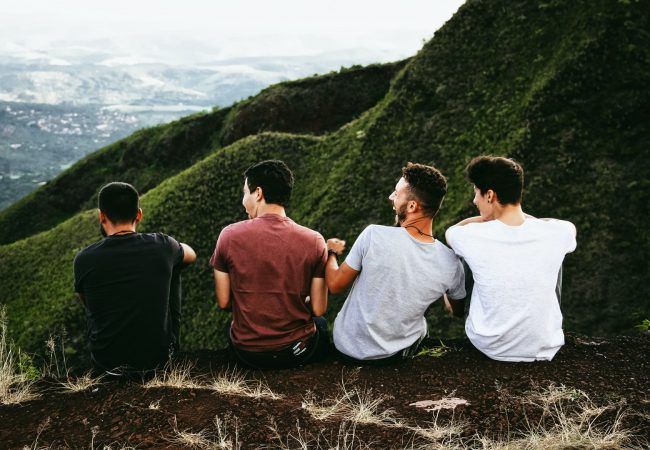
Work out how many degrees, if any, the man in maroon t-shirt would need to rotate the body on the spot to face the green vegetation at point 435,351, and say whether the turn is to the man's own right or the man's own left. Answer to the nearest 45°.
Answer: approximately 90° to the man's own right

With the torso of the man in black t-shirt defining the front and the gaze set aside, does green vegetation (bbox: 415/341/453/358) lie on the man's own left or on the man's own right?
on the man's own right

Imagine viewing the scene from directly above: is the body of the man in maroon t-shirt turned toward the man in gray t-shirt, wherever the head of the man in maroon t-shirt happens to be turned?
no

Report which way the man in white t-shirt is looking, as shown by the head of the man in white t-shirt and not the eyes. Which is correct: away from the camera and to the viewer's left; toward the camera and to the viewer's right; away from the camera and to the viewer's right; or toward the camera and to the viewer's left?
away from the camera and to the viewer's left

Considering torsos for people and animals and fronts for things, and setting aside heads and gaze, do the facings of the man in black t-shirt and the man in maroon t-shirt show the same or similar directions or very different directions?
same or similar directions

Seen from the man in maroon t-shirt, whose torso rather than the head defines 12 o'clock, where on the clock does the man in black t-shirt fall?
The man in black t-shirt is roughly at 9 o'clock from the man in maroon t-shirt.

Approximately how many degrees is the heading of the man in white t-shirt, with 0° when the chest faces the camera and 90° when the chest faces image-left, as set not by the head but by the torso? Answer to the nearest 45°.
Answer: approximately 180°

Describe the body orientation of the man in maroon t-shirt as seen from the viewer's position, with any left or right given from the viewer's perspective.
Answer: facing away from the viewer

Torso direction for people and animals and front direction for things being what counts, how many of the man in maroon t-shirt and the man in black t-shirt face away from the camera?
2

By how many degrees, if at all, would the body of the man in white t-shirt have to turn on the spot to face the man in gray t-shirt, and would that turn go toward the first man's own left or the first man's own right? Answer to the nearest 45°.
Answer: approximately 90° to the first man's own left

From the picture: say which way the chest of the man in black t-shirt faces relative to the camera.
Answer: away from the camera

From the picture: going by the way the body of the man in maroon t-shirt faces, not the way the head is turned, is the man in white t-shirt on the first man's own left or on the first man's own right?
on the first man's own right

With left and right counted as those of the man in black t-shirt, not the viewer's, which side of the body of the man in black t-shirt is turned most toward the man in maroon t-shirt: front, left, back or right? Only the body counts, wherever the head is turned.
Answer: right

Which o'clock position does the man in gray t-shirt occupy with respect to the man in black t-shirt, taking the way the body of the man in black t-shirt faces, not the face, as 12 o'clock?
The man in gray t-shirt is roughly at 4 o'clock from the man in black t-shirt.

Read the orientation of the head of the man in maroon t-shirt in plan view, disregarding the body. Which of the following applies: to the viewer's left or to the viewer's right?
to the viewer's left
